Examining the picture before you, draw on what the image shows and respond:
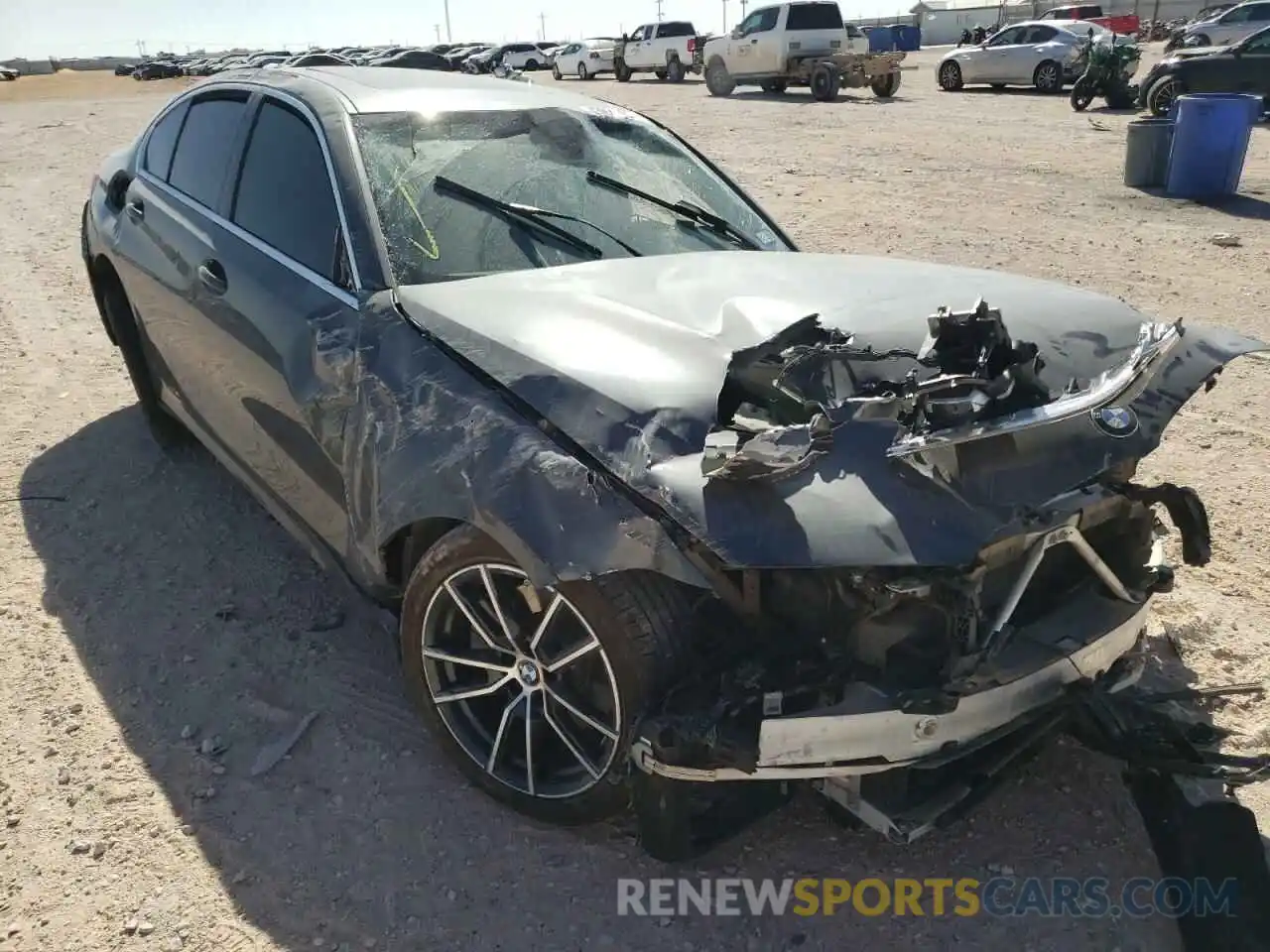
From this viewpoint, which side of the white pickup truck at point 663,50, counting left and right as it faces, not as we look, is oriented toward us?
left

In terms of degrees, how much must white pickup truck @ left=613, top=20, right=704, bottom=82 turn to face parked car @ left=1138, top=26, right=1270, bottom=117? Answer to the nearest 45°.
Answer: approximately 135° to its left

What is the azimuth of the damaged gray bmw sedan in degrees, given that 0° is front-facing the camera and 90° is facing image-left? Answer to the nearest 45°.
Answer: approximately 315°

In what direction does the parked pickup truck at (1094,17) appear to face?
to the viewer's left

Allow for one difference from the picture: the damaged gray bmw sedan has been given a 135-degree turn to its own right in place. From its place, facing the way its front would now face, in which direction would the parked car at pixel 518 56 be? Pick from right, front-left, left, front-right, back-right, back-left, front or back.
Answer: right

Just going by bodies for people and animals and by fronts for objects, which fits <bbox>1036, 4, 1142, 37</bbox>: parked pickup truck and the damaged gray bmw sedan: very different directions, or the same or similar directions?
very different directions

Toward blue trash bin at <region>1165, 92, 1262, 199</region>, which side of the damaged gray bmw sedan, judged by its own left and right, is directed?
left

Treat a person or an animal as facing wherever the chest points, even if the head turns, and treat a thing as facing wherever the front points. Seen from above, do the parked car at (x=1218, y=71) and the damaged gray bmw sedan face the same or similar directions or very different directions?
very different directions

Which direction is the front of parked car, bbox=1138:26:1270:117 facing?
to the viewer's left

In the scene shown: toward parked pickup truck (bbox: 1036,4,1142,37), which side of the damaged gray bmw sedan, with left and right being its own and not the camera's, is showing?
left

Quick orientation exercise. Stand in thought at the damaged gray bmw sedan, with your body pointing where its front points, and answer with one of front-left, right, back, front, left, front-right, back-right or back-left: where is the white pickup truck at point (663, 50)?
back-left
